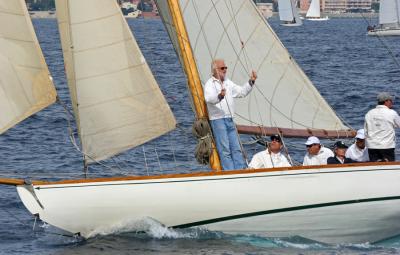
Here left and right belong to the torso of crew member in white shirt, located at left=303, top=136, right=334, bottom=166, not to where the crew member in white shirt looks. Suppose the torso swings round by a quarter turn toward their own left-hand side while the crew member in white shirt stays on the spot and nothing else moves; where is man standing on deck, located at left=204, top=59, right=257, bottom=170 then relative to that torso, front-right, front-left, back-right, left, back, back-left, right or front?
back-right

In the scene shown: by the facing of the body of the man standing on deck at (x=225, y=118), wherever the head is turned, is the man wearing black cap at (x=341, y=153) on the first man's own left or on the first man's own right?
on the first man's own left

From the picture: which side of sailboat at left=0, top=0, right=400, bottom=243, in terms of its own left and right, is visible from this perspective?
left

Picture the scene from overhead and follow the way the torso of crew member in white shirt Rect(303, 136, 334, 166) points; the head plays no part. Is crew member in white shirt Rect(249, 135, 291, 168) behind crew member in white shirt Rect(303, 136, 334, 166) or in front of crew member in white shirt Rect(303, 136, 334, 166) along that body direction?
in front

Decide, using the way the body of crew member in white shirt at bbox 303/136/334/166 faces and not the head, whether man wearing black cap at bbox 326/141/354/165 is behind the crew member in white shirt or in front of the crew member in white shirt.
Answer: behind

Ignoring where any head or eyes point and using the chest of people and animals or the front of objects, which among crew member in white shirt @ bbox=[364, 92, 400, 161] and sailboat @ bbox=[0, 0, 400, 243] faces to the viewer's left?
the sailboat

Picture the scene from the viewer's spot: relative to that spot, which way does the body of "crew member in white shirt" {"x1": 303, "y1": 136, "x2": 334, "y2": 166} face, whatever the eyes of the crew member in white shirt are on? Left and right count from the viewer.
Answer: facing the viewer and to the left of the viewer

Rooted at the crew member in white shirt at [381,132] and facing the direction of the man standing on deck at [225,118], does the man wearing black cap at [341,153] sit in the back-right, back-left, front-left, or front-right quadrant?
front-right
